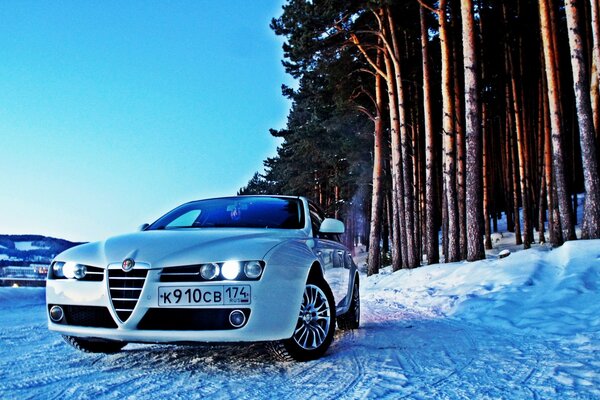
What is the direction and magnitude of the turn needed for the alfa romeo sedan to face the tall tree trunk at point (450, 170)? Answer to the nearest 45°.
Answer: approximately 180°

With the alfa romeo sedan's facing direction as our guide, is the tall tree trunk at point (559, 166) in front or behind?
behind

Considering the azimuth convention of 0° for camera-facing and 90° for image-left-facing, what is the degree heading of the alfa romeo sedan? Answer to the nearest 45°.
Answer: approximately 45°

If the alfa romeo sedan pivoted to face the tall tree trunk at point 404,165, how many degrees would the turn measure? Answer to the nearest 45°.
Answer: approximately 180°

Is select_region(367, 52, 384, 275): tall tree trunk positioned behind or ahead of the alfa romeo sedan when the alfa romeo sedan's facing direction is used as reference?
behind

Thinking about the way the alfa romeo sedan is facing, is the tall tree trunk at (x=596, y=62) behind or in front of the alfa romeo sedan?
behind

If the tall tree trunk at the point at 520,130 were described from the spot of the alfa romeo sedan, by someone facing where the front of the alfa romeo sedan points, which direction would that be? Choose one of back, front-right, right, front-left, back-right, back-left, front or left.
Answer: back
